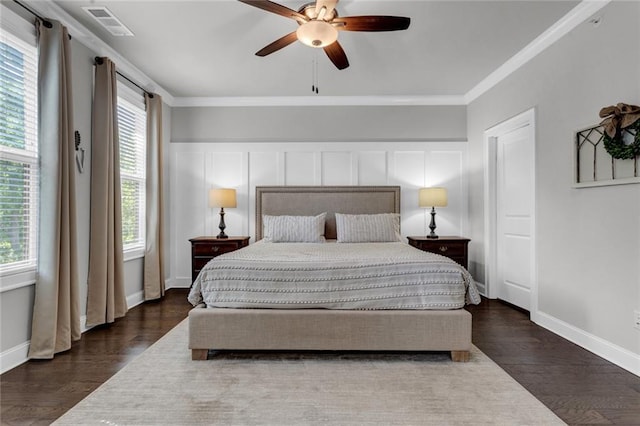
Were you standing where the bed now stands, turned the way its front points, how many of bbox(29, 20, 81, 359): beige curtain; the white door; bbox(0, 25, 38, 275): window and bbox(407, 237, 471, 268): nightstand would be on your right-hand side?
2

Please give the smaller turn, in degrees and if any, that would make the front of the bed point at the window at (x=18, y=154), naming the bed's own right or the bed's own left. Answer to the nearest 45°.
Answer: approximately 90° to the bed's own right

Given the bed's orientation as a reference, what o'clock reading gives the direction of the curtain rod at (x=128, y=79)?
The curtain rod is roughly at 4 o'clock from the bed.

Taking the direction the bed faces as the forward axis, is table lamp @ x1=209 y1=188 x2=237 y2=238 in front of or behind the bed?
behind

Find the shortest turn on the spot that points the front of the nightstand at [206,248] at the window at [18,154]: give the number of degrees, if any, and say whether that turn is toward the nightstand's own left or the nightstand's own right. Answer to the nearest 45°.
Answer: approximately 45° to the nightstand's own right

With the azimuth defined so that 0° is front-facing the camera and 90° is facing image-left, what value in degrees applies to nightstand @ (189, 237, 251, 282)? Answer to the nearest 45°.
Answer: approximately 0°

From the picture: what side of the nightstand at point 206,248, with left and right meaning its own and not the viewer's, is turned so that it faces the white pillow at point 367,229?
left

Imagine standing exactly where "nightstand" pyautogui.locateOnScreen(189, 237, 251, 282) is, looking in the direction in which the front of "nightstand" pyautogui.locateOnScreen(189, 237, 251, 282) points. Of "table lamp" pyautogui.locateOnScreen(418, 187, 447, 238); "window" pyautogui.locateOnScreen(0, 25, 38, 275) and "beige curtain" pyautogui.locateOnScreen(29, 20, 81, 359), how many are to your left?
1

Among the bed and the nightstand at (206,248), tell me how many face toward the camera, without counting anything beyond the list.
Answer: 2

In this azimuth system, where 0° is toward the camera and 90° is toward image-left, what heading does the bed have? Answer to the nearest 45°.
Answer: approximately 0°
